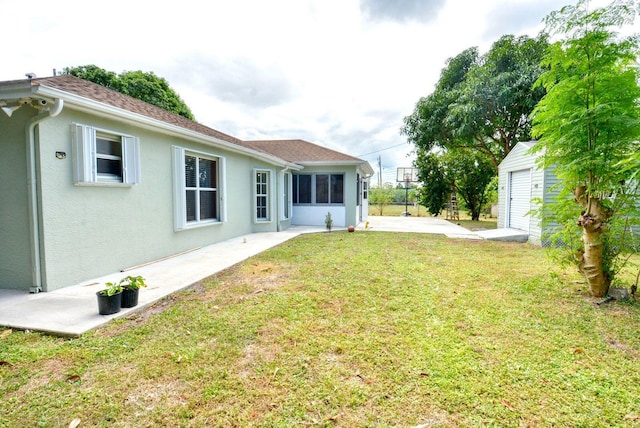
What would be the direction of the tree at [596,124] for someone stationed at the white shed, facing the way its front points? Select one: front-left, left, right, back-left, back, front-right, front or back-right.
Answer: front-left

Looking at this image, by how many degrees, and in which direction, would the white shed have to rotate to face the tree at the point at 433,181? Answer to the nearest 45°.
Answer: approximately 90° to its right

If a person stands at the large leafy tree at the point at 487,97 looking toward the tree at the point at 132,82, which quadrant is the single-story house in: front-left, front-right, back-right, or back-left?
front-left

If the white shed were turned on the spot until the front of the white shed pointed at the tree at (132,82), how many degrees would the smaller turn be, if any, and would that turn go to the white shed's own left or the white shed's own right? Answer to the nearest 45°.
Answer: approximately 45° to the white shed's own right

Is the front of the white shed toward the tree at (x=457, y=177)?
no

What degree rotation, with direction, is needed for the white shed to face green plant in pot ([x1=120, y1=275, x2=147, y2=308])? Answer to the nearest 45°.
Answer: approximately 45° to its left

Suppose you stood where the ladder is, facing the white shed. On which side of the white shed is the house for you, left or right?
right

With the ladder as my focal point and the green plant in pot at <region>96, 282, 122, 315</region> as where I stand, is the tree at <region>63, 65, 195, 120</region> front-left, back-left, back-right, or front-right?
front-left

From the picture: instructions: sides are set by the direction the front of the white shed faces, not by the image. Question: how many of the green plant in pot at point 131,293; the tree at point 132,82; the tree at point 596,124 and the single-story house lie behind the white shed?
0

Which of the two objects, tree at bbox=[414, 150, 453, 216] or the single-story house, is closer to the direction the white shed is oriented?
the single-story house

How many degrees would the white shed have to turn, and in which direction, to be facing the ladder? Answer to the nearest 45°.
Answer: approximately 90° to its right

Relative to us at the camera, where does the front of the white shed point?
facing the viewer and to the left of the viewer

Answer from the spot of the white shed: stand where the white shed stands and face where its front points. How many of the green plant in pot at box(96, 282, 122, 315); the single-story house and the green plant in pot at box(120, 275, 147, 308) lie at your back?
0
